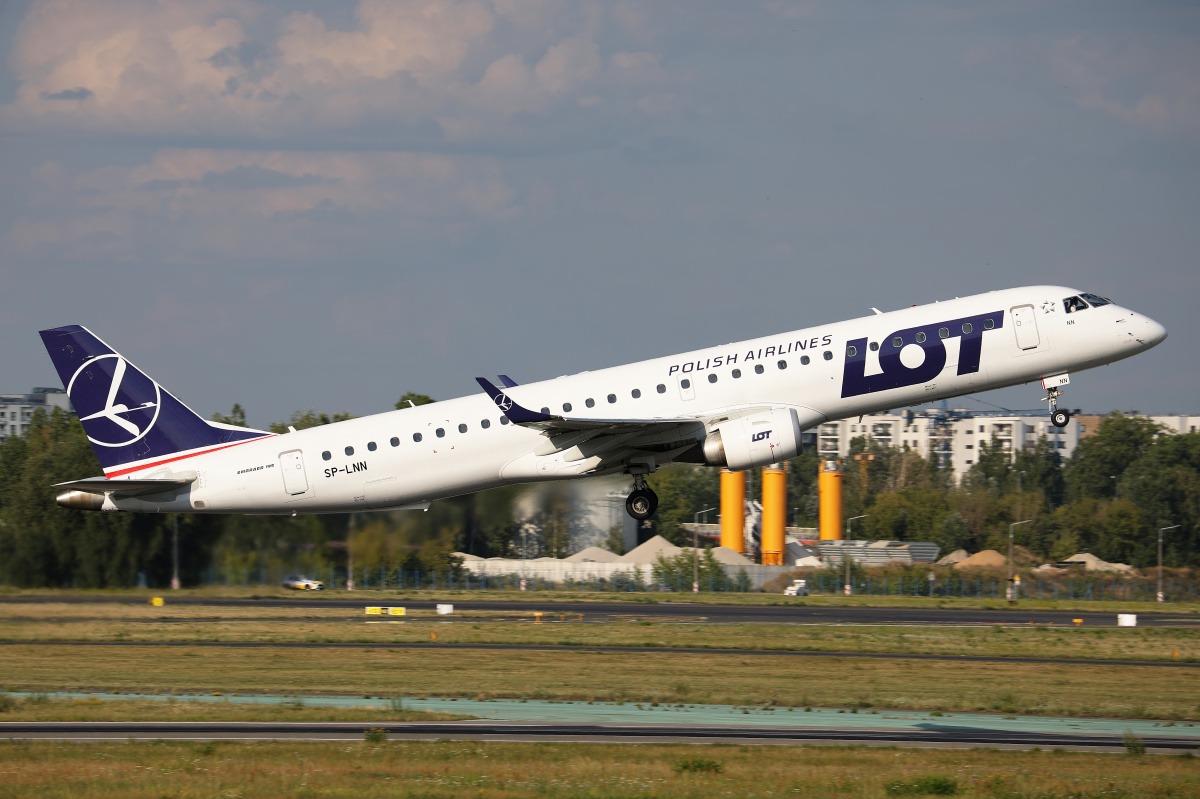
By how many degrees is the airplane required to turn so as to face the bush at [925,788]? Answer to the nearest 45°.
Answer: approximately 90° to its right

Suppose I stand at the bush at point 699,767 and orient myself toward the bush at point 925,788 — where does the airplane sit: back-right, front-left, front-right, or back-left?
back-left

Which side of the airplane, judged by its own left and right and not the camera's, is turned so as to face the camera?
right

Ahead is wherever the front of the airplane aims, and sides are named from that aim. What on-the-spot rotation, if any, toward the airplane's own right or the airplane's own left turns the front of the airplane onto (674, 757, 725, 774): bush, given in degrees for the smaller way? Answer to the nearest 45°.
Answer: approximately 90° to the airplane's own right
